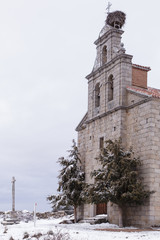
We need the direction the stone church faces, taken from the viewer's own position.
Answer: facing the viewer and to the left of the viewer
